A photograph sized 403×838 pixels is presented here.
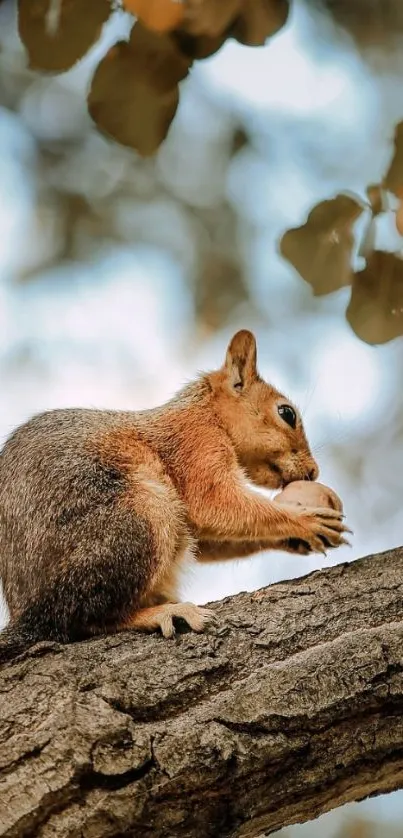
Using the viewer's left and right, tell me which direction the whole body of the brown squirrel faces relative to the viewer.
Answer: facing to the right of the viewer
